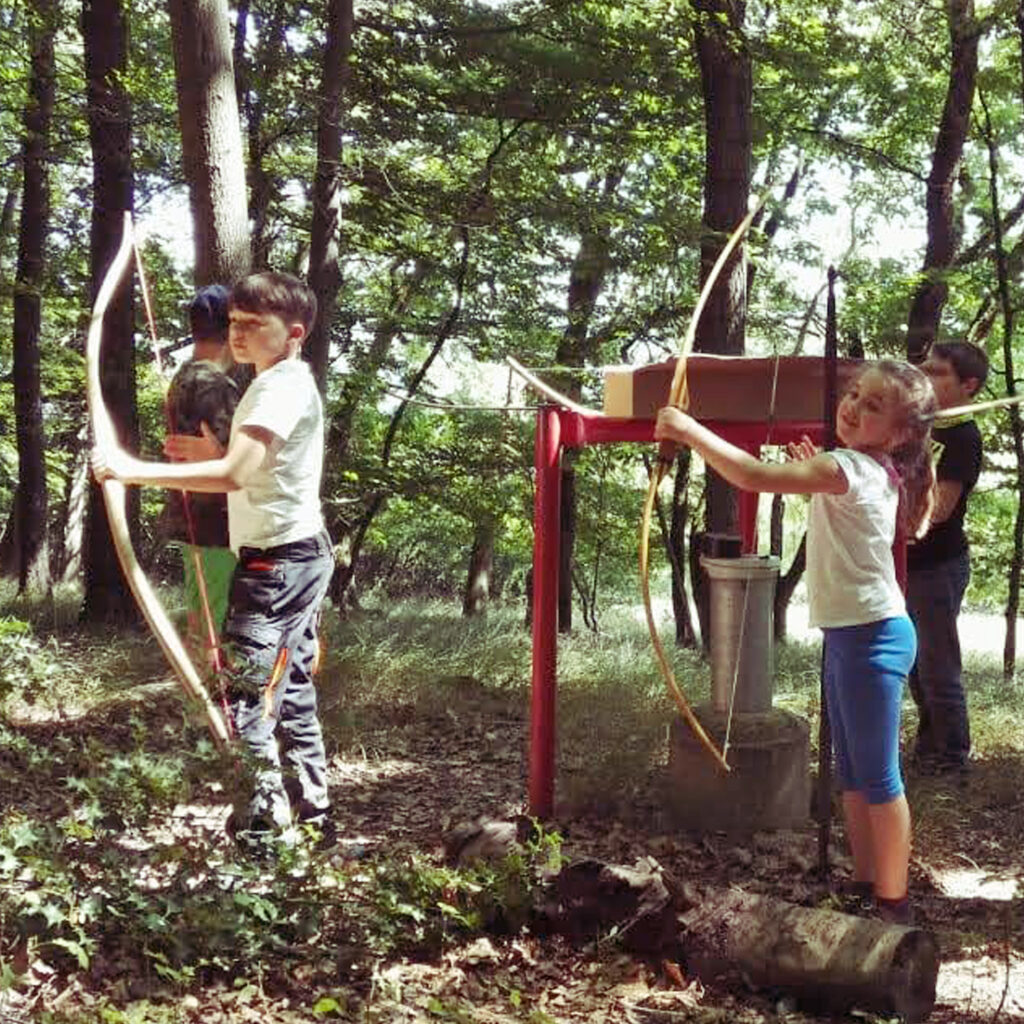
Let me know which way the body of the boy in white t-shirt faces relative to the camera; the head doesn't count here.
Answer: to the viewer's left

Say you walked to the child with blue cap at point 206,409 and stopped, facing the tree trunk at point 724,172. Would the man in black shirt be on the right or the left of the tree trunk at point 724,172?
right

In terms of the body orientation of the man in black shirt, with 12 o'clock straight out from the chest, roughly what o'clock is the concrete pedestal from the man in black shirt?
The concrete pedestal is roughly at 10 o'clock from the man in black shirt.

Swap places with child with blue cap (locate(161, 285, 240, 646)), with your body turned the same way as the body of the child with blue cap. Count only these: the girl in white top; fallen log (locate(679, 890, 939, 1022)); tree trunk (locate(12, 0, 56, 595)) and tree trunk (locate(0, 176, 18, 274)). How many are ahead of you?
2

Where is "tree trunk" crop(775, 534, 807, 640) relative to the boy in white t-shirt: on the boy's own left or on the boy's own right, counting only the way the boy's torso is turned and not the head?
on the boy's own right

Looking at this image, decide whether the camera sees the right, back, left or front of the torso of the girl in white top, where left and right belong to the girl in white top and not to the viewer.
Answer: left

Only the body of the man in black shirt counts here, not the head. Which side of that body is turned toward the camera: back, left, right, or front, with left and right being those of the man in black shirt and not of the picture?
left
